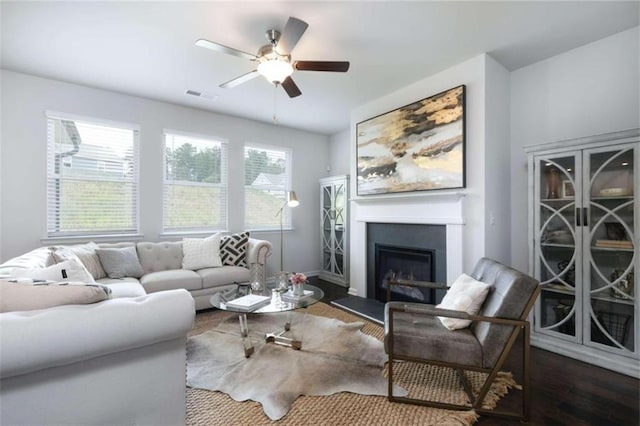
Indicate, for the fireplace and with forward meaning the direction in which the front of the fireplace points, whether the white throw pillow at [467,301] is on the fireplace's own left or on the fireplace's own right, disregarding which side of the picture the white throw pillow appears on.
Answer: on the fireplace's own left

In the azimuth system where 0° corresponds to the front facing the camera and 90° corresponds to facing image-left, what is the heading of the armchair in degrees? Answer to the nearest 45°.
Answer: approximately 90°

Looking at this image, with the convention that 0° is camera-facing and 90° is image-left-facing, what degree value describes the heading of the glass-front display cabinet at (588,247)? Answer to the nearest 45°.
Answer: approximately 45°

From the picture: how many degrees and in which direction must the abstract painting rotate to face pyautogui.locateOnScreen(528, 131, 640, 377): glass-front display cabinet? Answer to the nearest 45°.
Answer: approximately 90° to its left

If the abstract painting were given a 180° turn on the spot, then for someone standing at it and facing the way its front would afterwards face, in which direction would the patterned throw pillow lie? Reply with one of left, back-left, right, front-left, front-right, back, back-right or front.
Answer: back-left
